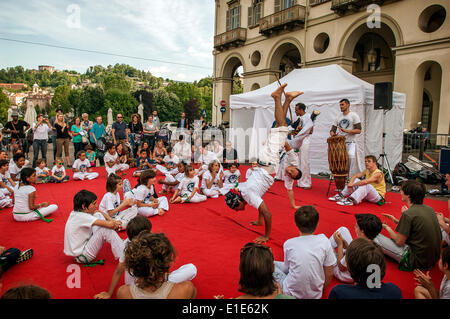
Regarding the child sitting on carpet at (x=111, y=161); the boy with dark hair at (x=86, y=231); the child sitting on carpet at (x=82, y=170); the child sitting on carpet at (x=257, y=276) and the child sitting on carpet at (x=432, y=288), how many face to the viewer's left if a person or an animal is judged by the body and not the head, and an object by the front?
1

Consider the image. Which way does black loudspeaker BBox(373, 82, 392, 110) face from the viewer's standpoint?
toward the camera

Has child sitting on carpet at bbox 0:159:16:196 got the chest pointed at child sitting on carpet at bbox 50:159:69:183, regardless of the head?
no

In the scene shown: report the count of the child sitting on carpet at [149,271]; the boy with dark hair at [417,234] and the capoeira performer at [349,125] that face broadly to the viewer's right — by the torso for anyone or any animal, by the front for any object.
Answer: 0

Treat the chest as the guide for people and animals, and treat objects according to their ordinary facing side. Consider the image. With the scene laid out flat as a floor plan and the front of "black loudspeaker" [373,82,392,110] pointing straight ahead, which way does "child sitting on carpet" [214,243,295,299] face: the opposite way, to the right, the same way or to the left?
the opposite way

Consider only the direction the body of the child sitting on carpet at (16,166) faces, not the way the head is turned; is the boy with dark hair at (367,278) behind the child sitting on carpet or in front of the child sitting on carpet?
in front

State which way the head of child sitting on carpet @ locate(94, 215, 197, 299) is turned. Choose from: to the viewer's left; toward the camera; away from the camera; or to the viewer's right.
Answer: away from the camera

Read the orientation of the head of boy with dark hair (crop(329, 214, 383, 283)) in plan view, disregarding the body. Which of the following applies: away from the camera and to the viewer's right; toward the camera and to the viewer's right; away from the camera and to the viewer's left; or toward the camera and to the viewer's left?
away from the camera and to the viewer's left

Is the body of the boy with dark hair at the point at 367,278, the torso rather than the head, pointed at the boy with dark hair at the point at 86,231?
no

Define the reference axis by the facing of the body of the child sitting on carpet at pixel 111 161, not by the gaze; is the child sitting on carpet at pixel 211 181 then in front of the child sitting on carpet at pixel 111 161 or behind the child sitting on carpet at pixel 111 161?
in front

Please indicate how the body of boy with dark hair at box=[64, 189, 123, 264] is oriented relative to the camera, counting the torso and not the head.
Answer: to the viewer's right

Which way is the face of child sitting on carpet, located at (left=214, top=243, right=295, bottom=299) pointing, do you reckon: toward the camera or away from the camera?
away from the camera

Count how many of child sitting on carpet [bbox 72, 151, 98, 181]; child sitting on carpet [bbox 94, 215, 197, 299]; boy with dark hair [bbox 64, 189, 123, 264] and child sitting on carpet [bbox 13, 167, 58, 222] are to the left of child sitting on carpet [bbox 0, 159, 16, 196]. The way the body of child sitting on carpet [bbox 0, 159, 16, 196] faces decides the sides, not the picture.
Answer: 1

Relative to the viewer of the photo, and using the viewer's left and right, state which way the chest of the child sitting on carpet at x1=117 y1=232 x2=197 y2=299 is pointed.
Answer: facing away from the viewer

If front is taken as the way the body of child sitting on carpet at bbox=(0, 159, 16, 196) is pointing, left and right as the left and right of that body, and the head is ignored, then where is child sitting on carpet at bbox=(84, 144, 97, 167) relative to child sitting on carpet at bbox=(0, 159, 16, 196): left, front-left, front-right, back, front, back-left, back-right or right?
left

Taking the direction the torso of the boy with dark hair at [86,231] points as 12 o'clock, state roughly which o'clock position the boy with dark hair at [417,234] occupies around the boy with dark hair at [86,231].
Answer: the boy with dark hair at [417,234] is roughly at 1 o'clock from the boy with dark hair at [86,231].

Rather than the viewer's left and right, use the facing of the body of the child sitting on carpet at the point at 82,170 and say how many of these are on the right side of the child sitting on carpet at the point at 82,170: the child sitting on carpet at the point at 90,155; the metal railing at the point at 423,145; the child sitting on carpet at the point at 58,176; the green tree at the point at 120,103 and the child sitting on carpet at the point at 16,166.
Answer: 2

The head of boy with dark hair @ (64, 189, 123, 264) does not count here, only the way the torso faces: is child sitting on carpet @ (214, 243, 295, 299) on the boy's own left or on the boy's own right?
on the boy's own right

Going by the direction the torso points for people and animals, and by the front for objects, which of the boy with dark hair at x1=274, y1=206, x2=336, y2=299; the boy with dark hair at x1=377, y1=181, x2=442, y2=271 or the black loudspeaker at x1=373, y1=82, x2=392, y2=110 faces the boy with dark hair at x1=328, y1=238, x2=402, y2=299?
the black loudspeaker

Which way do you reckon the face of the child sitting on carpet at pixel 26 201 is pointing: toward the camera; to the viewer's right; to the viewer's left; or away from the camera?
to the viewer's right
